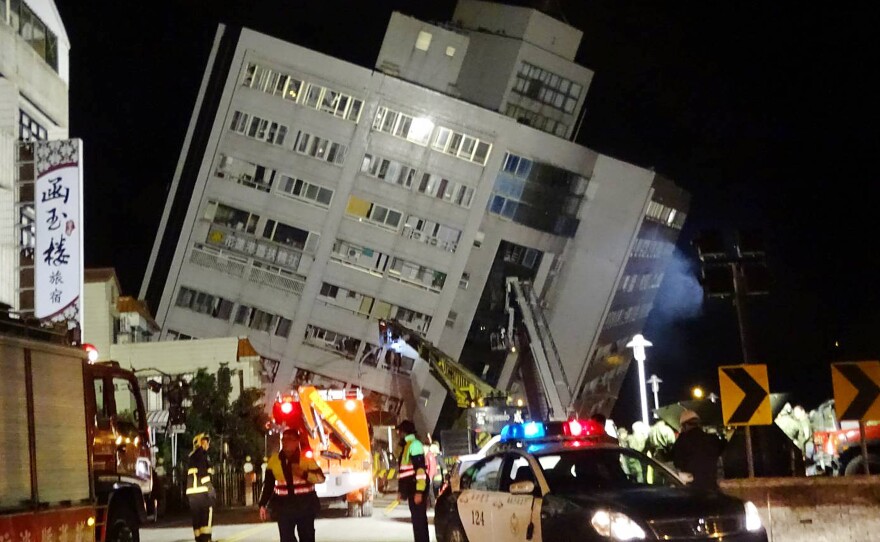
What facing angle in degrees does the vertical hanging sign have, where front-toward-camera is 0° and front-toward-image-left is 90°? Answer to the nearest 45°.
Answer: approximately 0°

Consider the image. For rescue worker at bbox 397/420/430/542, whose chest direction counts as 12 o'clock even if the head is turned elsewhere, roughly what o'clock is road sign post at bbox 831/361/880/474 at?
The road sign post is roughly at 7 o'clock from the rescue worker.

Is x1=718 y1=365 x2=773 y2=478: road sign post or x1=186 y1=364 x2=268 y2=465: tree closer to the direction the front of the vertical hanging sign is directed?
the road sign post

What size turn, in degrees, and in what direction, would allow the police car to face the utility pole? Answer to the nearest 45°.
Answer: approximately 90° to its left

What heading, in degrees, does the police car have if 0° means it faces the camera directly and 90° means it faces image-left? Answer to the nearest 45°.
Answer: approximately 315°
